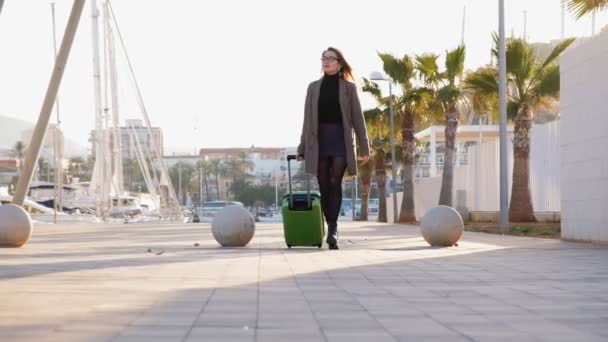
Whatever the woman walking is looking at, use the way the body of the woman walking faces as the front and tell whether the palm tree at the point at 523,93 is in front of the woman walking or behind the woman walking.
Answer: behind

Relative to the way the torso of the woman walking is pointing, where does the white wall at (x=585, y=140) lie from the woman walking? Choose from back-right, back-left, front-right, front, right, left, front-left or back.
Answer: back-left

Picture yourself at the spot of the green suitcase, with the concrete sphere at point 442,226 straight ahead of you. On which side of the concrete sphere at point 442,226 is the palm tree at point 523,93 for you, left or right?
left

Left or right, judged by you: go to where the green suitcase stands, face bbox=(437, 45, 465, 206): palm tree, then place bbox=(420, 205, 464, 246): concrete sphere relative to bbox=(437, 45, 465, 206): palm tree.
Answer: right

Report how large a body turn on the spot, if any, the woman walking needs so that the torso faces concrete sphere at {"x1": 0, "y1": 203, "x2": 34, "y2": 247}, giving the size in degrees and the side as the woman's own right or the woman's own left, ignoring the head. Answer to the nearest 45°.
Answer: approximately 90° to the woman's own right

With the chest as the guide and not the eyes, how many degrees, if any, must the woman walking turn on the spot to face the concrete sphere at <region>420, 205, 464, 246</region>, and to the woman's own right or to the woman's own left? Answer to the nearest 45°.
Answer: approximately 135° to the woman's own left

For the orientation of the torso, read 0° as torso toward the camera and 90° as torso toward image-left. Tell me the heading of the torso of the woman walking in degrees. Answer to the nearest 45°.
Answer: approximately 0°

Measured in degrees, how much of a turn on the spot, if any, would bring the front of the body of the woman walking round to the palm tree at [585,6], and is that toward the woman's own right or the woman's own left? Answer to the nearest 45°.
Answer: approximately 135° to the woman's own left

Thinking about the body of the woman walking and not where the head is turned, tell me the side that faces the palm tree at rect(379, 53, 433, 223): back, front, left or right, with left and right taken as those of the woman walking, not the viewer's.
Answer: back

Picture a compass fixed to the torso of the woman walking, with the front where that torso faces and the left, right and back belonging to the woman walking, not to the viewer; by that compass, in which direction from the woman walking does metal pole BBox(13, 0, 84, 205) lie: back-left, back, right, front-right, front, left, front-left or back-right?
back-right
